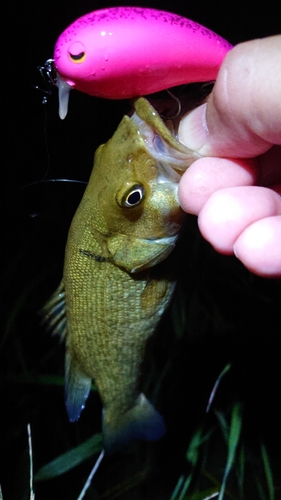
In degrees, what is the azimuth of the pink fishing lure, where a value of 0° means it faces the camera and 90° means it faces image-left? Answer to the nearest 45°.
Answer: approximately 90°
